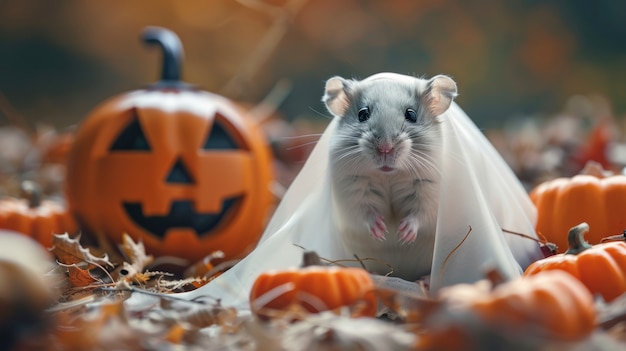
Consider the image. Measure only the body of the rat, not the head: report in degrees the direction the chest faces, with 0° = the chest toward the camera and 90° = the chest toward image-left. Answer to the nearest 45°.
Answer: approximately 0°

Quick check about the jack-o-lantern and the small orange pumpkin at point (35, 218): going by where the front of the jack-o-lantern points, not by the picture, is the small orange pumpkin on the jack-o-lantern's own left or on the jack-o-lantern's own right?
on the jack-o-lantern's own right

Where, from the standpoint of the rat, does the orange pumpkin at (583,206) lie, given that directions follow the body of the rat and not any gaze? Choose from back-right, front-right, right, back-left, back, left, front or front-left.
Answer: back-left

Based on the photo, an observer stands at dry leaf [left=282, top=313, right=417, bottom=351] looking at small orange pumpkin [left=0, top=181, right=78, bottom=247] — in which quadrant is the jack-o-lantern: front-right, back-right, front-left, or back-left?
front-right

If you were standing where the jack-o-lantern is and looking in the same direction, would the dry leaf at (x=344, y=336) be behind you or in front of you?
in front

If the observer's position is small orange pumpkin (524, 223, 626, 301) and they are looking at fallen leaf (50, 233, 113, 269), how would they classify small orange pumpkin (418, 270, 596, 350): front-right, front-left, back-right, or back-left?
front-left

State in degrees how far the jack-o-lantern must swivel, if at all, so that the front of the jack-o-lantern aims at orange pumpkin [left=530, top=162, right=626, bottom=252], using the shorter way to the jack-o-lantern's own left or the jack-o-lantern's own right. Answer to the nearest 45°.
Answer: approximately 45° to the jack-o-lantern's own left

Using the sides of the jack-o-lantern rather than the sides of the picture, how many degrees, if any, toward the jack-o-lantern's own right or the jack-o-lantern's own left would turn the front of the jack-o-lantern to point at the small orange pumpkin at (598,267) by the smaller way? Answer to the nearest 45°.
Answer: approximately 45° to the jack-o-lantern's own left

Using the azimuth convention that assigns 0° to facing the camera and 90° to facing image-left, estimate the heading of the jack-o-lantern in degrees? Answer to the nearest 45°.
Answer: approximately 0°

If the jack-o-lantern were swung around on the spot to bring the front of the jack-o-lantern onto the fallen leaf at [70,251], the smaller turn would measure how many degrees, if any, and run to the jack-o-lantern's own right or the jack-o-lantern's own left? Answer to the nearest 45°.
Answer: approximately 45° to the jack-o-lantern's own right

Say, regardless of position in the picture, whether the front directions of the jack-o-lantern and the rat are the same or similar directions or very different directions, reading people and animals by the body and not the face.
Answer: same or similar directions

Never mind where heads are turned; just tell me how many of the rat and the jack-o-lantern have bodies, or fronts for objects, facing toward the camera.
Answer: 2

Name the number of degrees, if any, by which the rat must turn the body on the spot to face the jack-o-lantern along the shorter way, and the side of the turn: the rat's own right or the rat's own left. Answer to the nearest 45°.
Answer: approximately 135° to the rat's own right
